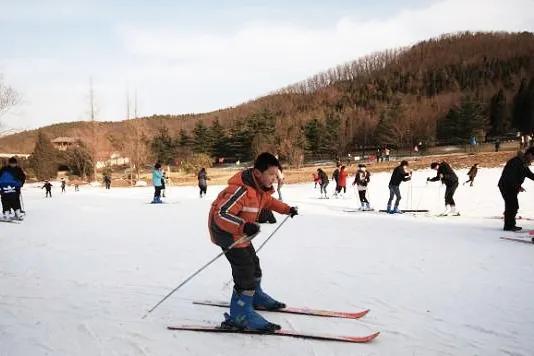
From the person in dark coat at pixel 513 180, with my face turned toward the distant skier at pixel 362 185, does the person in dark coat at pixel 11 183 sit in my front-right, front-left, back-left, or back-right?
front-left

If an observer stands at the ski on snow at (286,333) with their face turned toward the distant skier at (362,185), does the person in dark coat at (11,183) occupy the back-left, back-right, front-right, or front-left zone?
front-left

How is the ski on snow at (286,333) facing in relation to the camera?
to the viewer's right

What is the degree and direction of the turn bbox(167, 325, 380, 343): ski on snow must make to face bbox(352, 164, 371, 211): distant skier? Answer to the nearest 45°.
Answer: approximately 90° to its left

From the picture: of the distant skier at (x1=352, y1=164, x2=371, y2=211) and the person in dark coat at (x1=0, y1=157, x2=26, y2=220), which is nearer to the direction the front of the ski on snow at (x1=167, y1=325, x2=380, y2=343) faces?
the distant skier

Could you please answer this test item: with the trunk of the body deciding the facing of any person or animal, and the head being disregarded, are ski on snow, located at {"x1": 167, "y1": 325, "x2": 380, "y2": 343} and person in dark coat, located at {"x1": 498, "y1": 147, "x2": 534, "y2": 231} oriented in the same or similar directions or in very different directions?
same or similar directions

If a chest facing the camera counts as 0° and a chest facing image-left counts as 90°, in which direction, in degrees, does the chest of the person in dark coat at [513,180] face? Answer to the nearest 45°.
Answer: approximately 270°

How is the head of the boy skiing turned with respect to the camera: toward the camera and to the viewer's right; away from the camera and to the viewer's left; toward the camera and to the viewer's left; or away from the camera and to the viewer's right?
toward the camera and to the viewer's right

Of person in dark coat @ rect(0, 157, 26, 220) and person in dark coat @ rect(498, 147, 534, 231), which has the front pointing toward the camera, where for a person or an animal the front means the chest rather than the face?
person in dark coat @ rect(0, 157, 26, 220)

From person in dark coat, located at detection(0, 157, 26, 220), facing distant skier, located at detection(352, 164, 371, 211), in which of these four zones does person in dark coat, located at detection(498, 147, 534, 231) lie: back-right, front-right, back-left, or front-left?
front-right

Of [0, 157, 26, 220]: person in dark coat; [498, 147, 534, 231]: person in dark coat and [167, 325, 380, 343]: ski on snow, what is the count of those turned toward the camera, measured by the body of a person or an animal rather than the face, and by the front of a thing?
1
